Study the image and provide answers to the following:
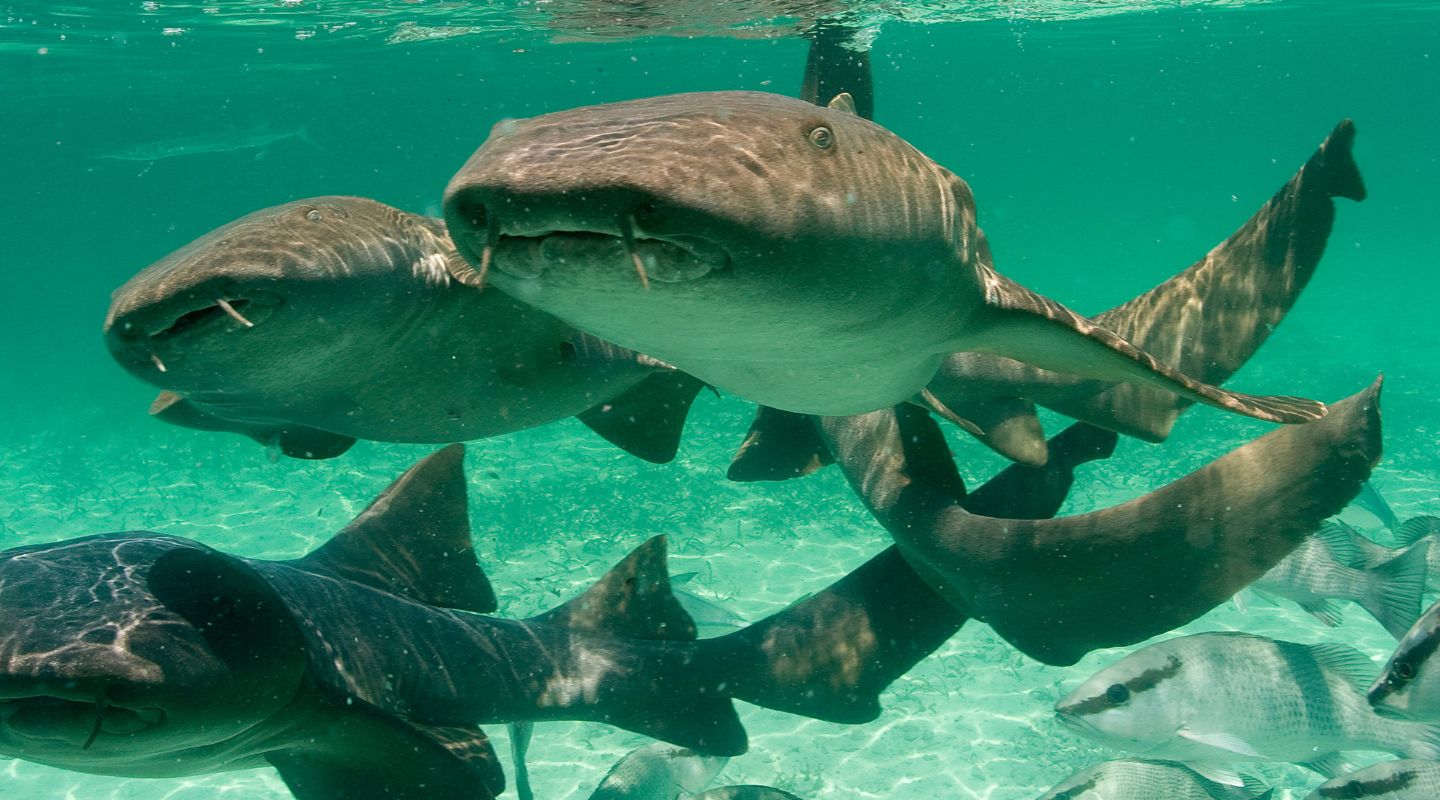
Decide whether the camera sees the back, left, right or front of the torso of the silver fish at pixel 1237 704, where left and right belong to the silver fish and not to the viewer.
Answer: left

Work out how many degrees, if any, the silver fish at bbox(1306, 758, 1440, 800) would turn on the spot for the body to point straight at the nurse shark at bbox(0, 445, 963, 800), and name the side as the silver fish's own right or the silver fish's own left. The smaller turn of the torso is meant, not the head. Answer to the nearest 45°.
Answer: approximately 45° to the silver fish's own left

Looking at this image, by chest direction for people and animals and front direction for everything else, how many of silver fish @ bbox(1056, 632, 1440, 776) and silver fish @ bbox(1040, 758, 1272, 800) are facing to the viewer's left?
2

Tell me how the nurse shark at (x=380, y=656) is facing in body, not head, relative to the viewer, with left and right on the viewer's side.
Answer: facing the viewer and to the left of the viewer

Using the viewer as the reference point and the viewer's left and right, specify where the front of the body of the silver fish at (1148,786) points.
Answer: facing to the left of the viewer

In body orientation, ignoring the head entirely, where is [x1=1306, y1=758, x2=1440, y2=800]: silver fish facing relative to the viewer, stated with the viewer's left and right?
facing to the left of the viewer

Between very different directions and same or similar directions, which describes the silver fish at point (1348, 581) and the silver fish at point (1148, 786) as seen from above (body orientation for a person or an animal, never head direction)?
same or similar directions

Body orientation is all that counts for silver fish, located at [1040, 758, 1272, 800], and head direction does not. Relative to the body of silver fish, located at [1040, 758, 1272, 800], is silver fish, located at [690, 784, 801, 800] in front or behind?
in front

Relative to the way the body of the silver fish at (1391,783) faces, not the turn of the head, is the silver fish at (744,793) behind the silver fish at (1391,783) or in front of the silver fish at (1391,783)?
in front

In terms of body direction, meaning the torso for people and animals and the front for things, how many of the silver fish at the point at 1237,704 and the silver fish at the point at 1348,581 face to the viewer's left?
2

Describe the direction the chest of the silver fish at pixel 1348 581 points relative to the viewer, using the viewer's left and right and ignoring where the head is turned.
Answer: facing to the left of the viewer

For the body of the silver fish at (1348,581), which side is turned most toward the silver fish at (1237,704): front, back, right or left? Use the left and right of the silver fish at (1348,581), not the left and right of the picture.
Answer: left

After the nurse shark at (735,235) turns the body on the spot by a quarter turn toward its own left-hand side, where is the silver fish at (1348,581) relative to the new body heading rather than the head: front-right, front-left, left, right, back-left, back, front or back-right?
left
